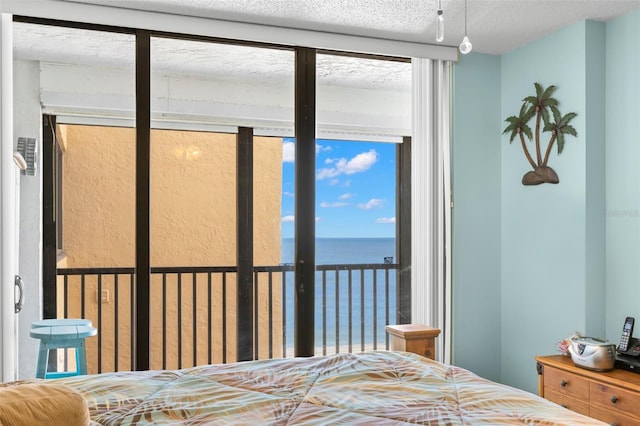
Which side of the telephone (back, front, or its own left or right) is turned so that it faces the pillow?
front

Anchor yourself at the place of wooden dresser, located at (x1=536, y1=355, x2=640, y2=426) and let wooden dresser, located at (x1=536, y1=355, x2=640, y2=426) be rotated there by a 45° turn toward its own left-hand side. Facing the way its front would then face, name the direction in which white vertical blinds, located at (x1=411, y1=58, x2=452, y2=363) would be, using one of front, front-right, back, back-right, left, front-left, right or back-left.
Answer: back-right

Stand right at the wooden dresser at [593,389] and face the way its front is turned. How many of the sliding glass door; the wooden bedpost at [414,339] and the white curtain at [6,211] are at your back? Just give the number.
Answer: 0

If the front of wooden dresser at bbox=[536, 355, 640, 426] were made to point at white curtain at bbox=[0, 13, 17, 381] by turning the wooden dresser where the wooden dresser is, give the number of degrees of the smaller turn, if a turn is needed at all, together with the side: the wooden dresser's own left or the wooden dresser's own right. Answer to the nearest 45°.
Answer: approximately 45° to the wooden dresser's own right

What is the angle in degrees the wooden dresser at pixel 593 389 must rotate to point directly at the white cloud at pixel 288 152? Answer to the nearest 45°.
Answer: approximately 45° to its right

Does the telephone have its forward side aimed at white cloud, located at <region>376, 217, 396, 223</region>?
no

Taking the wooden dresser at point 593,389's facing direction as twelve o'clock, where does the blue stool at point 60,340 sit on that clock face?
The blue stool is roughly at 1 o'clock from the wooden dresser.

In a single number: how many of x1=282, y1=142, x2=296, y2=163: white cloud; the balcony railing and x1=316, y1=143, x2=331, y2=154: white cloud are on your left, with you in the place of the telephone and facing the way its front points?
0
